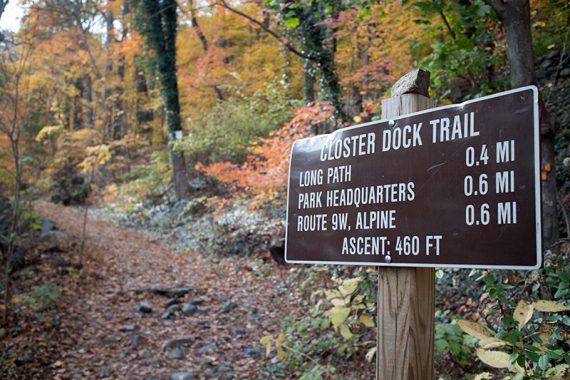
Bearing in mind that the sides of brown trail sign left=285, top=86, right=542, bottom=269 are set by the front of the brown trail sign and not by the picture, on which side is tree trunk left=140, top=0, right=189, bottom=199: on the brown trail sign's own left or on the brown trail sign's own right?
on the brown trail sign's own right

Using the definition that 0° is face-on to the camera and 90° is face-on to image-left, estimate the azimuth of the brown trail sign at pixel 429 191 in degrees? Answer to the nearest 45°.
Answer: approximately 45°

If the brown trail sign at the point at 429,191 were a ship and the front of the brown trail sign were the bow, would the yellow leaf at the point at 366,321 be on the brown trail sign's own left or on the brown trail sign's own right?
on the brown trail sign's own right

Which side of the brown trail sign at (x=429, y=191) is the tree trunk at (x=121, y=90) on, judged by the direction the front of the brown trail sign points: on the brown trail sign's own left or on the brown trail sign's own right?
on the brown trail sign's own right

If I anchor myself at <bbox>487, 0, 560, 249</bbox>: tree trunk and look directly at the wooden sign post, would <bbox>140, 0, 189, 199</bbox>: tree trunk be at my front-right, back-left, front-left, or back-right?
back-right

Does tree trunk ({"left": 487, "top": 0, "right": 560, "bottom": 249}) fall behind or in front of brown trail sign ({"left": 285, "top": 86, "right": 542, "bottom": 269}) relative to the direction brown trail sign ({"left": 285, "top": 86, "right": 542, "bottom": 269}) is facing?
behind
